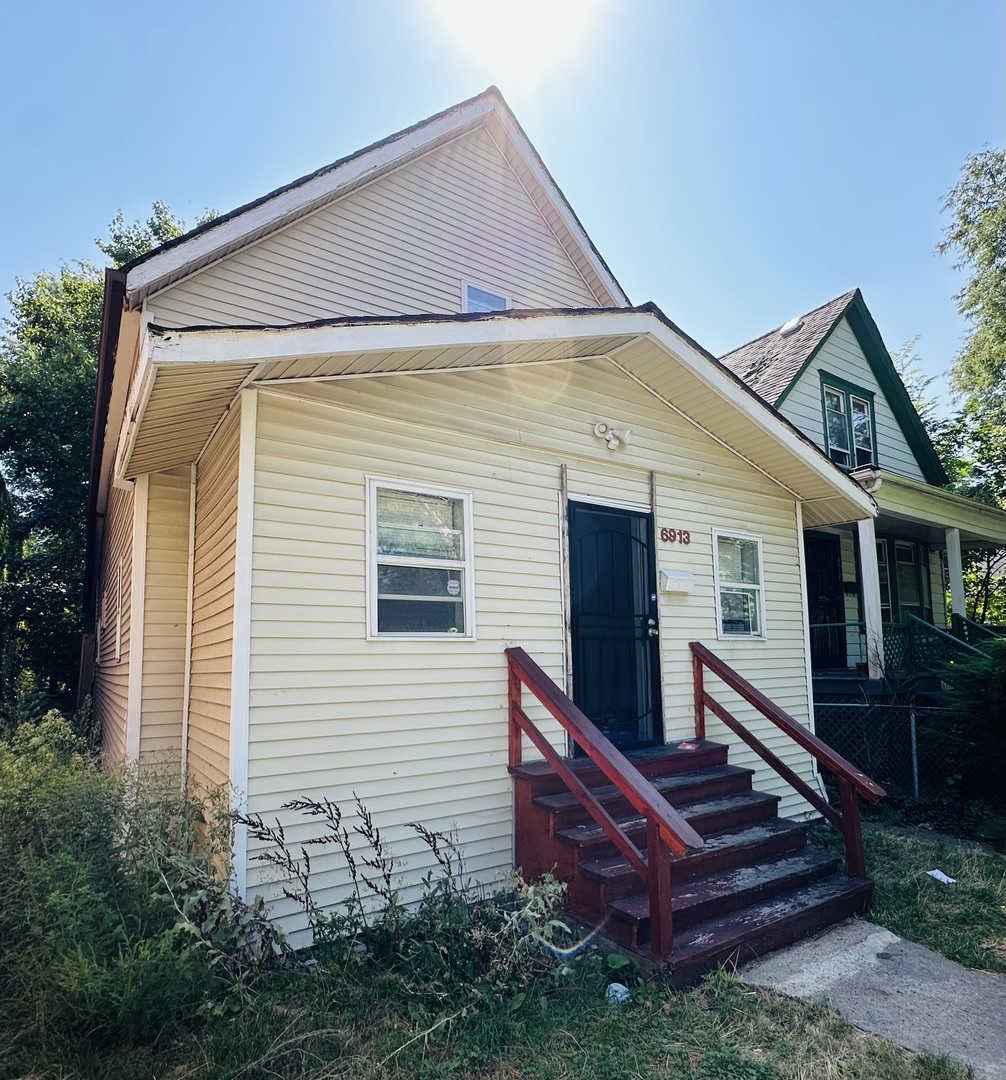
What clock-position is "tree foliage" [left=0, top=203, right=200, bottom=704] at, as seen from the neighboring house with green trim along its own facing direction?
The tree foliage is roughly at 4 o'clock from the neighboring house with green trim.

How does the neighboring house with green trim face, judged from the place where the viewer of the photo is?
facing the viewer and to the right of the viewer

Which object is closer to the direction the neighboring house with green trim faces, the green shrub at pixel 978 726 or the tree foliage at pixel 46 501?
the green shrub

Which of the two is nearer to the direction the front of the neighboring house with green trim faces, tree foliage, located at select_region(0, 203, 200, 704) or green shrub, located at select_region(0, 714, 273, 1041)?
the green shrub

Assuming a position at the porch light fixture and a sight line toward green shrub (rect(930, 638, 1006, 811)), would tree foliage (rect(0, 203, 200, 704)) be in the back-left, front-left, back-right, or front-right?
back-left

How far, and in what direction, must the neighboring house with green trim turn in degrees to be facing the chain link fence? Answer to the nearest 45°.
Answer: approximately 45° to its right

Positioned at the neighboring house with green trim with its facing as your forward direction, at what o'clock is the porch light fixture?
The porch light fixture is roughly at 2 o'clock from the neighboring house with green trim.

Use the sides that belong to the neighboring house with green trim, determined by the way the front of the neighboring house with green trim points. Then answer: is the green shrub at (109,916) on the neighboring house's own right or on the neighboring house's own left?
on the neighboring house's own right

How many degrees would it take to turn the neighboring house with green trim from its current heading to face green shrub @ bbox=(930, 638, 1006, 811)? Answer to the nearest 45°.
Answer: approximately 45° to its right

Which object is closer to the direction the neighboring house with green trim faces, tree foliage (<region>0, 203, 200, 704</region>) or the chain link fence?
the chain link fence
